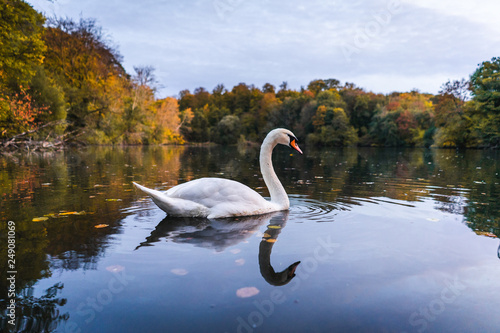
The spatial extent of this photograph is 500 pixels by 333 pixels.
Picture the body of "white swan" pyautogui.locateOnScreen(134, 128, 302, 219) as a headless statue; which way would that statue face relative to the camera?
to the viewer's right

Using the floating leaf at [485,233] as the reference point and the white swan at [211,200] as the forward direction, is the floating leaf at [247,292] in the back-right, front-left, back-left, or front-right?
front-left

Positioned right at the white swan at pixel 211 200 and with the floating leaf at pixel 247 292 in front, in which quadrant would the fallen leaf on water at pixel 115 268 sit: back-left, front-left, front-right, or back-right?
front-right

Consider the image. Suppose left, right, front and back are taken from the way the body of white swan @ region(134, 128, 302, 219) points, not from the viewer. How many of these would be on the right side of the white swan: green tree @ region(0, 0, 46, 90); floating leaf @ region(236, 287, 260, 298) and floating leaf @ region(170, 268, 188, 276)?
2

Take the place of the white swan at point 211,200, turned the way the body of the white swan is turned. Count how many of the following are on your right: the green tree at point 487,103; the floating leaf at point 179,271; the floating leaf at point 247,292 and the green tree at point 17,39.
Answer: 2

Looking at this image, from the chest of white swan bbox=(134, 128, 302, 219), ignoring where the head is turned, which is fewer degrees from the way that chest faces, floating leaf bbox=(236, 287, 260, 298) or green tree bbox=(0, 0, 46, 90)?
the floating leaf

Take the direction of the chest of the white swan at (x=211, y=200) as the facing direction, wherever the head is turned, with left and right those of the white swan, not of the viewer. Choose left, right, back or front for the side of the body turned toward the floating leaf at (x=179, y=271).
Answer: right

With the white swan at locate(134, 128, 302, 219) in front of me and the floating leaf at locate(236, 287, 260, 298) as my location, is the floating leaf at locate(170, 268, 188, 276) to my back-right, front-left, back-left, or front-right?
front-left

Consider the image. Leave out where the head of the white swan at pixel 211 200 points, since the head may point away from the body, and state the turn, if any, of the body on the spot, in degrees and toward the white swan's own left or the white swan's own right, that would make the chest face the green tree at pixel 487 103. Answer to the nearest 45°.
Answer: approximately 45° to the white swan's own left

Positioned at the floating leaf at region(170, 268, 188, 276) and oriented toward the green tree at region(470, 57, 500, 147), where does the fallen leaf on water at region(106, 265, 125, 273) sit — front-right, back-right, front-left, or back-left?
back-left

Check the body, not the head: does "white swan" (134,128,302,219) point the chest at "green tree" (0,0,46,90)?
no

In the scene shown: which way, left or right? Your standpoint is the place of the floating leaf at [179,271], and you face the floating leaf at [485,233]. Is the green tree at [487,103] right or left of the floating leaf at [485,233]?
left

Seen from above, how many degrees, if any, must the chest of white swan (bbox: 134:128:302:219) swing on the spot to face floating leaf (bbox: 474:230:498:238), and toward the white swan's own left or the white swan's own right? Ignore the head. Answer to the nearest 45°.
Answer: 0° — it already faces it
